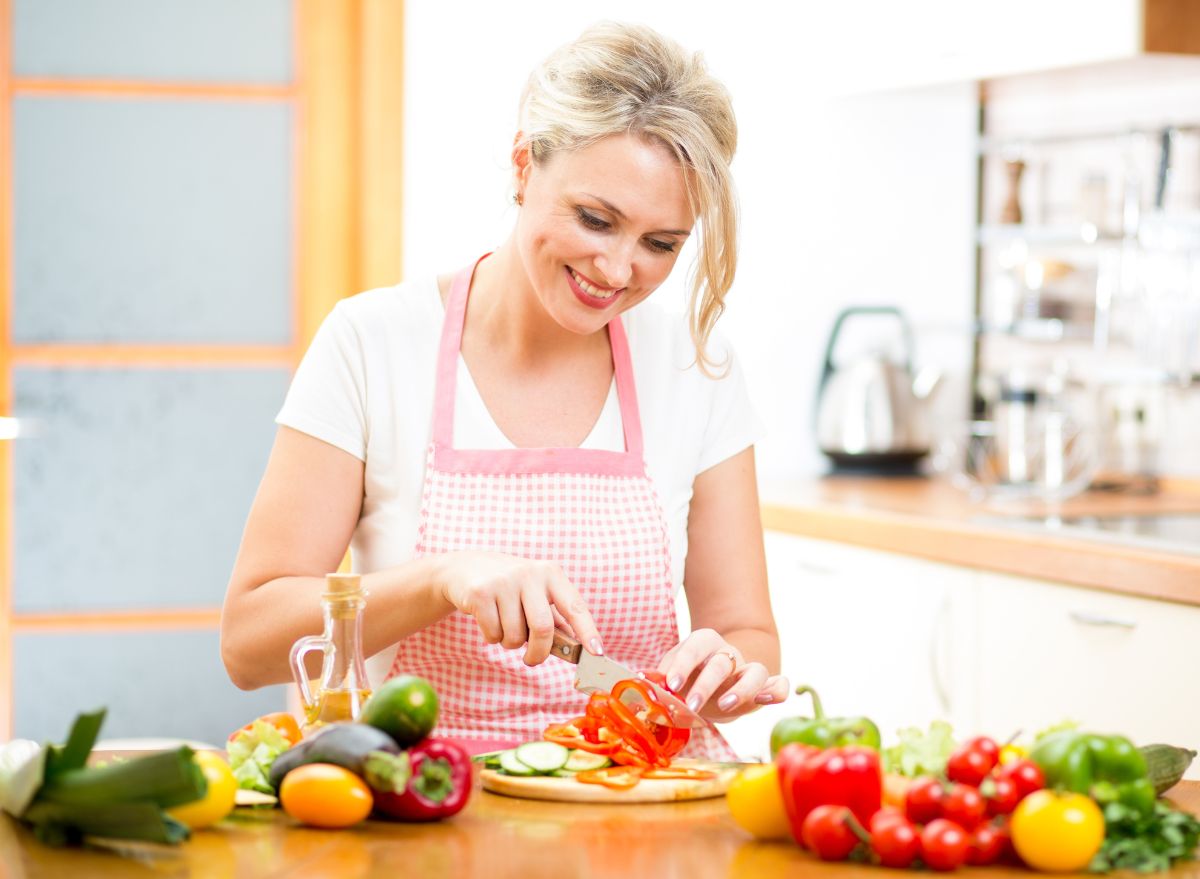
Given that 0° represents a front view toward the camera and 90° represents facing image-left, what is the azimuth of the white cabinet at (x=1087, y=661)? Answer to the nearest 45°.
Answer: approximately 45°

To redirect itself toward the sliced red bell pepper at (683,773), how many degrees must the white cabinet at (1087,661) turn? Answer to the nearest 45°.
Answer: approximately 45° to its left

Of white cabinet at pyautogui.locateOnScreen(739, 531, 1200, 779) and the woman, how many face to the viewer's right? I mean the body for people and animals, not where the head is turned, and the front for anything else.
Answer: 0

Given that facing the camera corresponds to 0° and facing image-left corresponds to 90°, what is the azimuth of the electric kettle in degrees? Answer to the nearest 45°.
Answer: approximately 270°

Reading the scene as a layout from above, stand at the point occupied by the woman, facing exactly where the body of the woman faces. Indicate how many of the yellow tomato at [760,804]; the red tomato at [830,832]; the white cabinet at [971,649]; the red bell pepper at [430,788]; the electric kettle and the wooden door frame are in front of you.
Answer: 3

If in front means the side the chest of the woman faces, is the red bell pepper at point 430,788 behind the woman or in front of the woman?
in front

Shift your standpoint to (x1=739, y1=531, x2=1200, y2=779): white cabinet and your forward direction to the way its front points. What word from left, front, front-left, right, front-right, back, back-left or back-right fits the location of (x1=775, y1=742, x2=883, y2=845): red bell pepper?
front-left

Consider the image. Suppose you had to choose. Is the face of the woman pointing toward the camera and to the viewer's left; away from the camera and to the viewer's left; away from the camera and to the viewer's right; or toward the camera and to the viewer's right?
toward the camera and to the viewer's right

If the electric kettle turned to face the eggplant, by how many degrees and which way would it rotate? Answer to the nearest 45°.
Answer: approximately 90° to its right

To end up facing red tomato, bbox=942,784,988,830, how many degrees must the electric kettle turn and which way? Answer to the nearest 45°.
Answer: approximately 90° to its right
